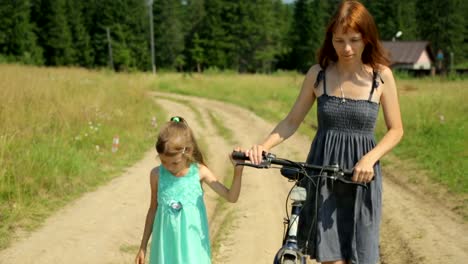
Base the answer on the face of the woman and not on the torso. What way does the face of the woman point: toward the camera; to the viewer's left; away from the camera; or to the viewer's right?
toward the camera

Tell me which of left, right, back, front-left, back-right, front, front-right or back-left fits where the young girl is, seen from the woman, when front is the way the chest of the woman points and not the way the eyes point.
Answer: right

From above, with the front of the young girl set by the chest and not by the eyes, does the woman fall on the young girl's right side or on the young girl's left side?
on the young girl's left side

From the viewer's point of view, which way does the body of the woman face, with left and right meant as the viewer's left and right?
facing the viewer

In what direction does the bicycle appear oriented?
toward the camera

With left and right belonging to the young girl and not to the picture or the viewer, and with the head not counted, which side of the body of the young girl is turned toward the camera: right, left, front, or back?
front

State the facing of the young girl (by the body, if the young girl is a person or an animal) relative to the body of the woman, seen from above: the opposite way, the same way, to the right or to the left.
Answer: the same way

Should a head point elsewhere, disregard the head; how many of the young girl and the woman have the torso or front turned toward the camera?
2
